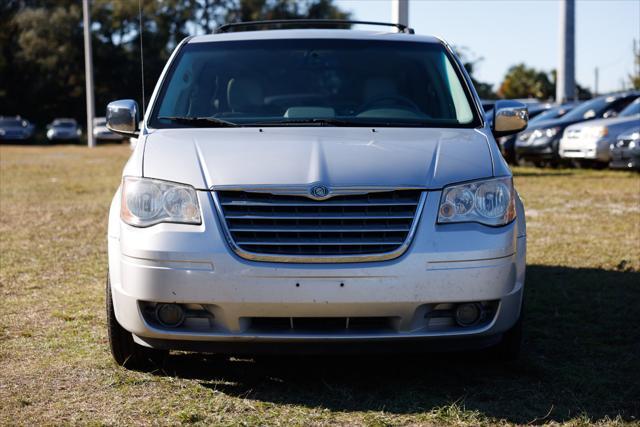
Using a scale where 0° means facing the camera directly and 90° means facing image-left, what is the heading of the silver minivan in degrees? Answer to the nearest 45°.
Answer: approximately 0°

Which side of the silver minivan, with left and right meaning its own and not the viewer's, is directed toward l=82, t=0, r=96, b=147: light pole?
back

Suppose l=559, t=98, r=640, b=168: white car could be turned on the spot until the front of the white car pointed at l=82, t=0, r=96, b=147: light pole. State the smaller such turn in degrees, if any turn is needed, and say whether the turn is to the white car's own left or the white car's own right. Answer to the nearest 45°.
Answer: approximately 90° to the white car's own right

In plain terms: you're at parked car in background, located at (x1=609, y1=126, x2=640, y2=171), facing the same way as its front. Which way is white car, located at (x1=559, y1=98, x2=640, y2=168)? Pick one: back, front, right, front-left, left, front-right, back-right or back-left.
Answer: back-right

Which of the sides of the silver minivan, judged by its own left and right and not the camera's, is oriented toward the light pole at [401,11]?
back

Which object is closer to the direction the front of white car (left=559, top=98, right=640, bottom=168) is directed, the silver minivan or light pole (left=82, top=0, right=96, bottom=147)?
the silver minivan

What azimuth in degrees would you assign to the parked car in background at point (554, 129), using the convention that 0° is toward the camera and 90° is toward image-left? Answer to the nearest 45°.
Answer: approximately 45°

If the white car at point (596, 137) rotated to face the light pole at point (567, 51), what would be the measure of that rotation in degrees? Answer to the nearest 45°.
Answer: approximately 135° to its right
